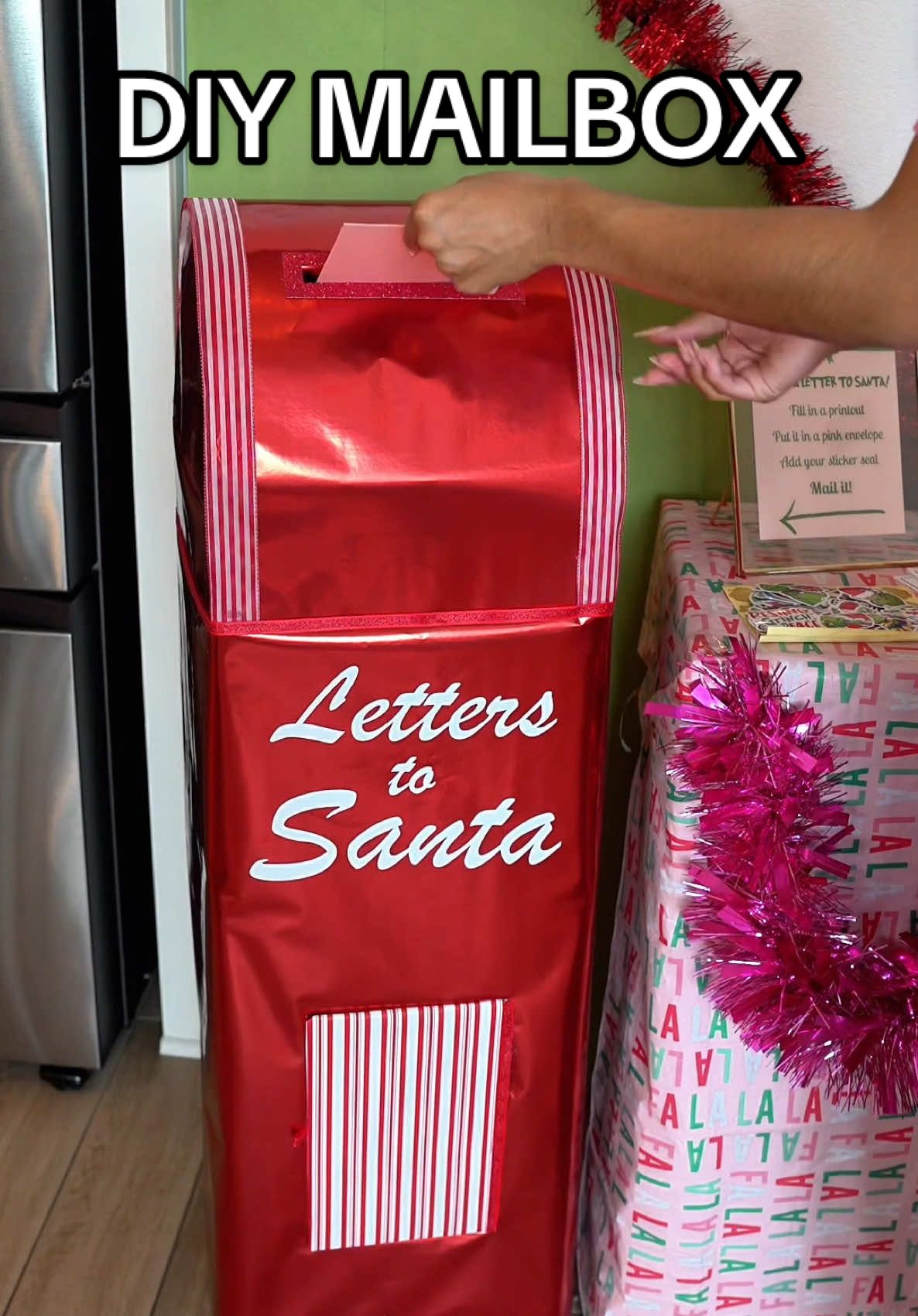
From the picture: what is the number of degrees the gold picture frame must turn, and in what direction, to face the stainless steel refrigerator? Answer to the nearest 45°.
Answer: approximately 90° to its right

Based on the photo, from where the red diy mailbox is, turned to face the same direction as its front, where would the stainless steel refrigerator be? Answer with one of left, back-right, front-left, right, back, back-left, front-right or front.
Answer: back-right

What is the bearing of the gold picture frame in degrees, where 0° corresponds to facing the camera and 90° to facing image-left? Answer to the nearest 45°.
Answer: approximately 0°

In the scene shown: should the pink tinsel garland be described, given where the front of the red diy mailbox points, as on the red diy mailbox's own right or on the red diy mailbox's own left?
on the red diy mailbox's own left

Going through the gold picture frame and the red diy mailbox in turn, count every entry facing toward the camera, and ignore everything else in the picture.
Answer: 2

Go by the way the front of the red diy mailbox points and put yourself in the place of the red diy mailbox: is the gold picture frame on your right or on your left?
on your left
